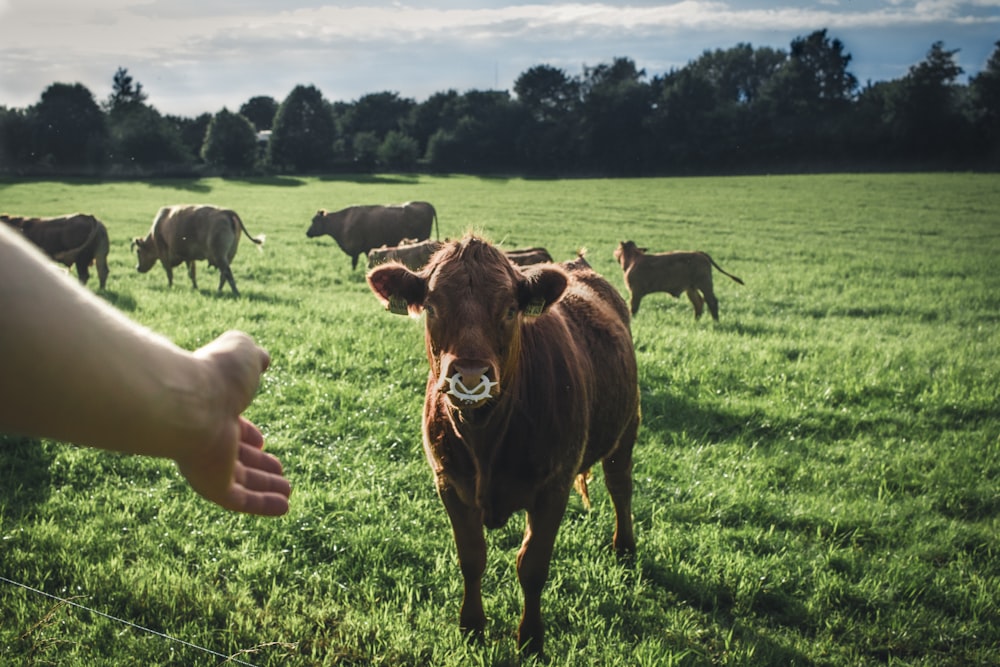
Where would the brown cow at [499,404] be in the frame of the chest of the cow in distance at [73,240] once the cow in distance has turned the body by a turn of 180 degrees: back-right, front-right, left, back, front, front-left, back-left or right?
right

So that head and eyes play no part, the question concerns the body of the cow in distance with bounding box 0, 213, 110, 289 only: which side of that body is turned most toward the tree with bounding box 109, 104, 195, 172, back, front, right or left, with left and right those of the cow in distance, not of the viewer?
right

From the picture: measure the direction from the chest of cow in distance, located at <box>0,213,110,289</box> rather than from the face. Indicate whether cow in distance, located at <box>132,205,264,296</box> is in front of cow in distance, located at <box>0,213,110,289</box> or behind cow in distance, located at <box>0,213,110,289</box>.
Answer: behind

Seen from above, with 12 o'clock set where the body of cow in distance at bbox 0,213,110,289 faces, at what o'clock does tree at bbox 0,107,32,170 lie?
The tree is roughly at 3 o'clock from the cow in distance.

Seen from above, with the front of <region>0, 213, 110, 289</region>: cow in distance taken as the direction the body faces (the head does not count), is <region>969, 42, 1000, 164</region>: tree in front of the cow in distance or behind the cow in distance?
behind

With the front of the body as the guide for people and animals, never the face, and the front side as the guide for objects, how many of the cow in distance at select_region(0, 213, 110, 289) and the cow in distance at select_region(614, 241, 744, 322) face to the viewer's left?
2

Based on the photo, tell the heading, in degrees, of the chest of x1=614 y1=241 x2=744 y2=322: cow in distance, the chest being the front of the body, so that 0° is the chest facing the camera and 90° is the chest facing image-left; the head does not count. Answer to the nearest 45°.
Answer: approximately 90°

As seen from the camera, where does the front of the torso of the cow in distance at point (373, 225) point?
to the viewer's left

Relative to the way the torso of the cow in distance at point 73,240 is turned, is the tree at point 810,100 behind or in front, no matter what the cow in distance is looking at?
behind

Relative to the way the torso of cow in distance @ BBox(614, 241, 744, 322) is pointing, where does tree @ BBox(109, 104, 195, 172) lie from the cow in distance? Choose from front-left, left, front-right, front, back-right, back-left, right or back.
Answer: front-right

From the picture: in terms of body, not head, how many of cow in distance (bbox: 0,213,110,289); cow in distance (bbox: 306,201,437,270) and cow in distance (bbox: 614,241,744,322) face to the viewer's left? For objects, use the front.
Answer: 3

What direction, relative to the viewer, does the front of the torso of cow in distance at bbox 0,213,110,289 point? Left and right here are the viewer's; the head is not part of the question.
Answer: facing to the left of the viewer

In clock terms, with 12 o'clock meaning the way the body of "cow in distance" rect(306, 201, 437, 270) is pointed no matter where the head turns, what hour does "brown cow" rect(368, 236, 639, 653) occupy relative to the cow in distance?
The brown cow is roughly at 9 o'clock from the cow in distance.
